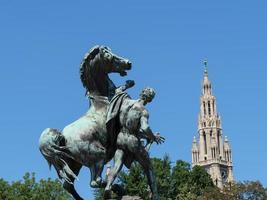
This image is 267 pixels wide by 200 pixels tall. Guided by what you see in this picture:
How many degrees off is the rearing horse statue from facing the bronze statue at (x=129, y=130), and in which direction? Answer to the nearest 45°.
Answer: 0° — it already faces it

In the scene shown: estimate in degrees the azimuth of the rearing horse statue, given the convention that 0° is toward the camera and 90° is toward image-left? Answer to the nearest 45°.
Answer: approximately 270°
